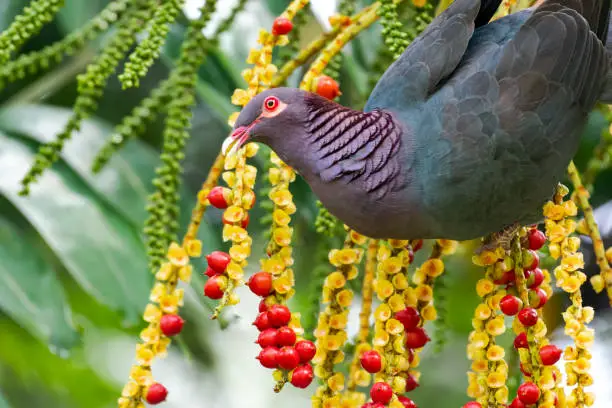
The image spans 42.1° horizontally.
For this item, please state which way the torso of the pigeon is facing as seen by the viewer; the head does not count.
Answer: to the viewer's left
